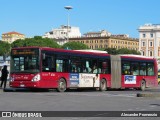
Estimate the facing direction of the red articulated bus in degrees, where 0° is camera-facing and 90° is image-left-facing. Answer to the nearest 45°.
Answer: approximately 45°
